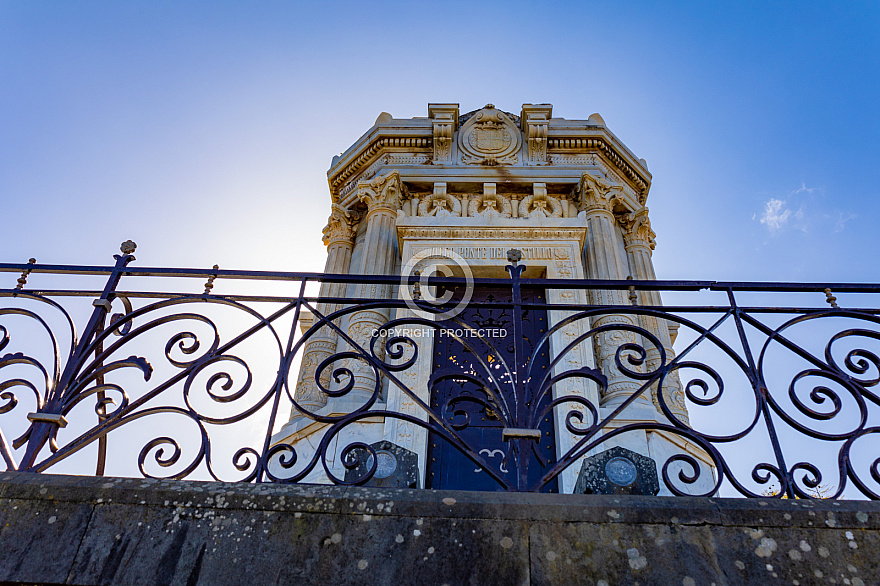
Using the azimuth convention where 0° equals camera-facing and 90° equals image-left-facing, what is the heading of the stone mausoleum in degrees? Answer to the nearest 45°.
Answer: approximately 0°
